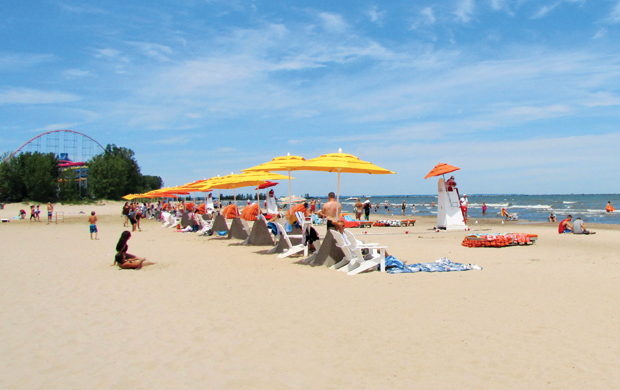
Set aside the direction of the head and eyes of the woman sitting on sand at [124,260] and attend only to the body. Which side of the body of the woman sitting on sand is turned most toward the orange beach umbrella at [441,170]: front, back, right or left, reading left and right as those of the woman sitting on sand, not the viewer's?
front

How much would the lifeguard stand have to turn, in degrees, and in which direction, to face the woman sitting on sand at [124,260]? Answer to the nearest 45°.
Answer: approximately 180°

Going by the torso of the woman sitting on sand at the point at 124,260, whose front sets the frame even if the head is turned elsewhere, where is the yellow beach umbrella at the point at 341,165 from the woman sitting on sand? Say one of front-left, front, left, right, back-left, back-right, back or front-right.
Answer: front

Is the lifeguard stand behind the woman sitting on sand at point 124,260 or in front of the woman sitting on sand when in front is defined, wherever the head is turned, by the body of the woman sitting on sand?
in front

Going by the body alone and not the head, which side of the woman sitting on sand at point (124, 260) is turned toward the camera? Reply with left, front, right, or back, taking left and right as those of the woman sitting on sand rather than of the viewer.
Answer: right

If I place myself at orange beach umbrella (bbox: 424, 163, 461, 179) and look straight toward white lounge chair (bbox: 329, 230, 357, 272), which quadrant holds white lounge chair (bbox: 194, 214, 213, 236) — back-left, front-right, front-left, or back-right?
front-right

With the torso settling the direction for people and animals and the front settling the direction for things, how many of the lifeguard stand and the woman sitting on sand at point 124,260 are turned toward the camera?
0

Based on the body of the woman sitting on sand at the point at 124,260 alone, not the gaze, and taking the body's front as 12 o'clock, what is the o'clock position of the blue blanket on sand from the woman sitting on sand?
The blue blanket on sand is roughly at 1 o'clock from the woman sitting on sand.

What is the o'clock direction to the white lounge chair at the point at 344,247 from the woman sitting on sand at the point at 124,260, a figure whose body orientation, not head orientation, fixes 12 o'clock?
The white lounge chair is roughly at 1 o'clock from the woman sitting on sand.

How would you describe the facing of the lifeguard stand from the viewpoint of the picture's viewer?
facing away from the viewer and to the right of the viewer

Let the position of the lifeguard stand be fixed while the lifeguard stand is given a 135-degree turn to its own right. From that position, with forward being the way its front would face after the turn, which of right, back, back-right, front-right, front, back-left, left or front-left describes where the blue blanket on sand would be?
front
